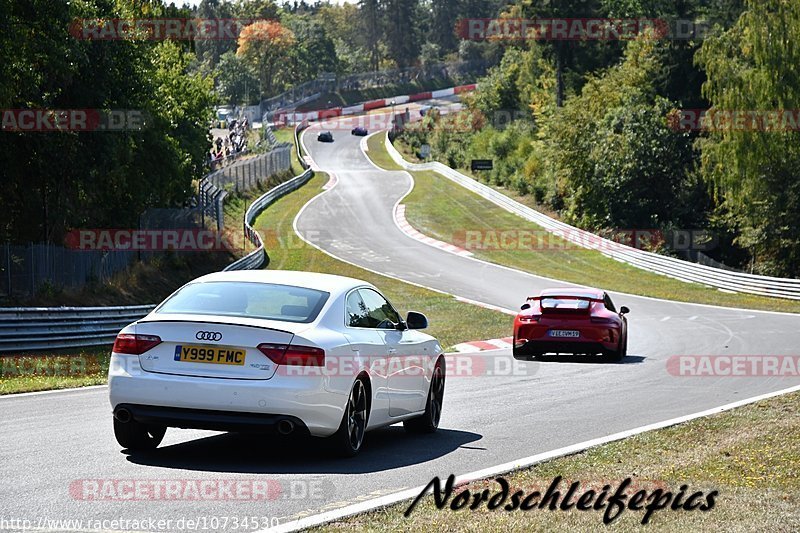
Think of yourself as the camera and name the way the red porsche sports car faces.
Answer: facing away from the viewer

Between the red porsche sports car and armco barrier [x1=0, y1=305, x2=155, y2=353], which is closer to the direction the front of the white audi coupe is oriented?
the red porsche sports car

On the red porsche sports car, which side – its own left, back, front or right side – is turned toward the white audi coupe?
back

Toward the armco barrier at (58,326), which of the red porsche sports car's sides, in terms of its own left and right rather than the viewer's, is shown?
left

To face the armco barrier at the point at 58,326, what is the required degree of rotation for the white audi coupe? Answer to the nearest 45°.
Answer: approximately 45° to its left

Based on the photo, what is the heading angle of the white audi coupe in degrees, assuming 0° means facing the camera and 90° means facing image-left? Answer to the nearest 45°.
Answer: approximately 225°
